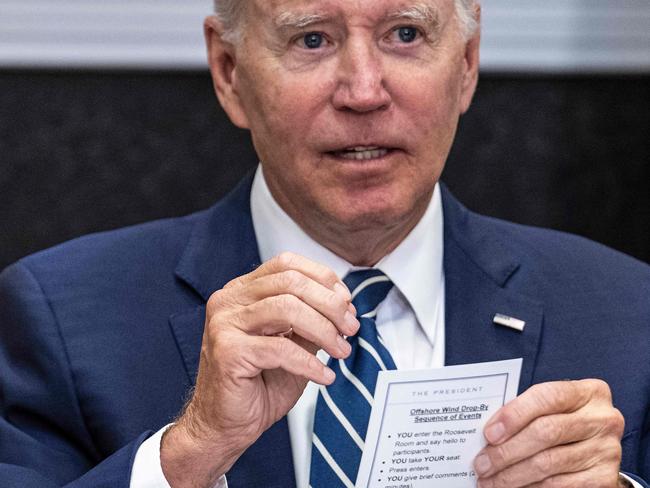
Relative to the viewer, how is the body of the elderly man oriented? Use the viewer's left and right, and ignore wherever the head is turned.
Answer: facing the viewer

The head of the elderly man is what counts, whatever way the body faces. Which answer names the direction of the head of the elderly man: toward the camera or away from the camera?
toward the camera
